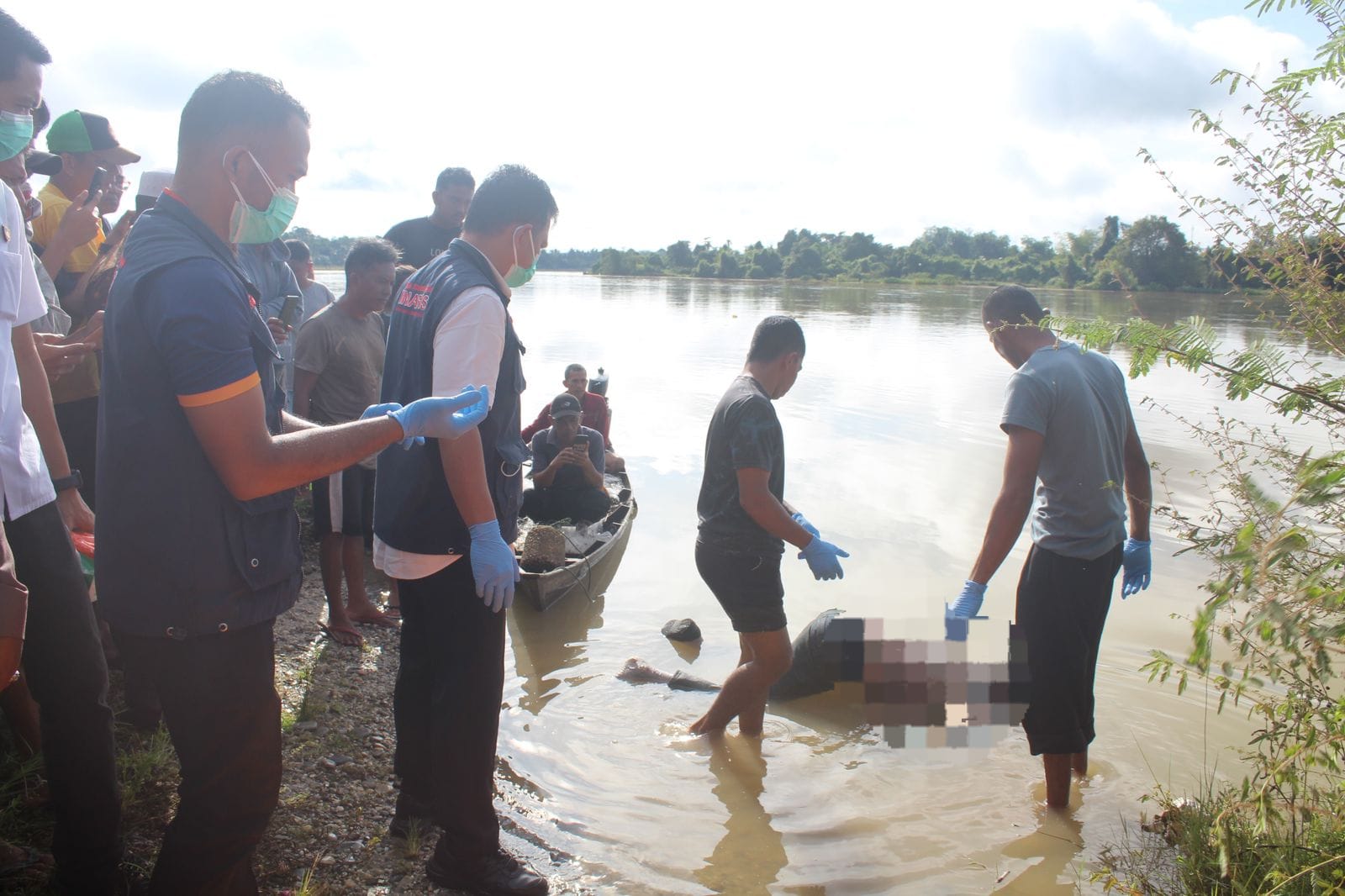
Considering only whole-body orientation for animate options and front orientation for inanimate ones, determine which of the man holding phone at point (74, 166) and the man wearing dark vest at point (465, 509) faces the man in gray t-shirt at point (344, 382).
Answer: the man holding phone

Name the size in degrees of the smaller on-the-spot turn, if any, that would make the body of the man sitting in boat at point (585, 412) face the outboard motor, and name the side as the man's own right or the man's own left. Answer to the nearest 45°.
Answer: approximately 180°

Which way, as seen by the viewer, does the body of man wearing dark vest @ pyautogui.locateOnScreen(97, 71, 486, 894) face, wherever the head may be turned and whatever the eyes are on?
to the viewer's right

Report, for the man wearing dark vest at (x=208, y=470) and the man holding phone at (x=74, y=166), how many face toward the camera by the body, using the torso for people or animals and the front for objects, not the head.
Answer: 0

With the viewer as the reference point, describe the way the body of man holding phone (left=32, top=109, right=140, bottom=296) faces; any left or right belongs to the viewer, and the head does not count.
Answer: facing to the right of the viewer

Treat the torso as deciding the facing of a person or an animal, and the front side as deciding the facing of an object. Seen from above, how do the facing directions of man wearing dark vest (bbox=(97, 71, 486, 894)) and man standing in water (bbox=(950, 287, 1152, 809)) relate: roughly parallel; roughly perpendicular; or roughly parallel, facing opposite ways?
roughly perpendicular

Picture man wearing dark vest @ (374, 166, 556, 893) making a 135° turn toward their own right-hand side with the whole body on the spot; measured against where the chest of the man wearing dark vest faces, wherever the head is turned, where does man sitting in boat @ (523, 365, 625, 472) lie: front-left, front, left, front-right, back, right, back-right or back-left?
back-right

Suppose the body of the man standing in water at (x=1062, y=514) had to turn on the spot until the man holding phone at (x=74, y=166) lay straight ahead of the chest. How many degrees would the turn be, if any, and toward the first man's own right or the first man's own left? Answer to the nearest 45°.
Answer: approximately 45° to the first man's own left

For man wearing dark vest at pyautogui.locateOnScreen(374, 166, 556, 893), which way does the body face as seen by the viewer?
to the viewer's right
